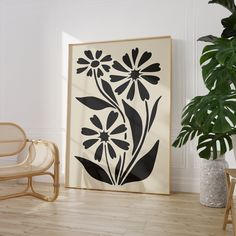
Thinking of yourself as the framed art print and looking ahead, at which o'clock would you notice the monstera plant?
The monstera plant is roughly at 10 o'clock from the framed art print.

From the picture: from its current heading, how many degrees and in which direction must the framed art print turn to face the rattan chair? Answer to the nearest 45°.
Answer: approximately 45° to its right

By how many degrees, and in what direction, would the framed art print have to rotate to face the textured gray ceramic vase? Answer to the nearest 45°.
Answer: approximately 90° to its left

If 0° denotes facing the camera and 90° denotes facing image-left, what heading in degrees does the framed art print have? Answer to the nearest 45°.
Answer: approximately 45°

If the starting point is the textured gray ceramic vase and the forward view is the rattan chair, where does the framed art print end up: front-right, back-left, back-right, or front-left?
front-right

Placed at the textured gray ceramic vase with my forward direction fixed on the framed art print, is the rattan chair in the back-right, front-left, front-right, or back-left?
front-left
